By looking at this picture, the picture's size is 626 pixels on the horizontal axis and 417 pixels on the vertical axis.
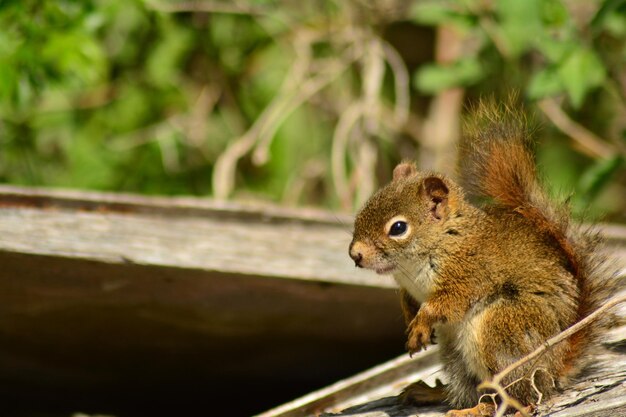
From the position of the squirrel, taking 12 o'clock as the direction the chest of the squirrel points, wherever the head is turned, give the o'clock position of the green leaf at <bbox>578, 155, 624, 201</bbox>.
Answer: The green leaf is roughly at 4 o'clock from the squirrel.

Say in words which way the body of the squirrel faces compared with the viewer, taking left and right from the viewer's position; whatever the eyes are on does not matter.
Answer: facing to the left of the viewer
